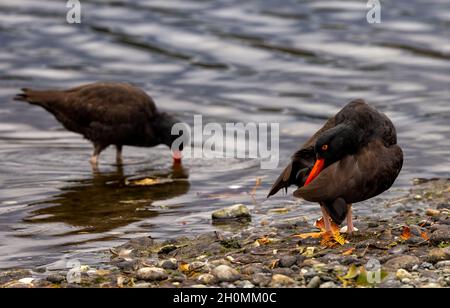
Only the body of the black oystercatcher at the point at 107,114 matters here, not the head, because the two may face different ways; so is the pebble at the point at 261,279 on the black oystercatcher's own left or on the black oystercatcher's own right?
on the black oystercatcher's own right

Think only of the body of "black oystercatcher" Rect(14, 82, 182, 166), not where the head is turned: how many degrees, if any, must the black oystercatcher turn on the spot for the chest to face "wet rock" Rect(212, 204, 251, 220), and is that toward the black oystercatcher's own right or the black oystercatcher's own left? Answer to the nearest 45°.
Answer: approximately 90° to the black oystercatcher's own right

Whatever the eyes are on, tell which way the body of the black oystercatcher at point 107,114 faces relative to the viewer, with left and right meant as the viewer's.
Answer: facing to the right of the viewer

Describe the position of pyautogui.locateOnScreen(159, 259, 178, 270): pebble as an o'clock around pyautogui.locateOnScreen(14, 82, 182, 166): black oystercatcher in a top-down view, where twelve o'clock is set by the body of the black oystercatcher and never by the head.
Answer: The pebble is roughly at 3 o'clock from the black oystercatcher.

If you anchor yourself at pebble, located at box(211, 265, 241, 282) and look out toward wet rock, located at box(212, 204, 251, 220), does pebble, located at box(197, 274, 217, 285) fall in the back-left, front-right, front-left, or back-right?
back-left

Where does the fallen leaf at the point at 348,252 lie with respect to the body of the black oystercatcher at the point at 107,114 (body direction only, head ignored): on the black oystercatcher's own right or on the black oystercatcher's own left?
on the black oystercatcher's own right

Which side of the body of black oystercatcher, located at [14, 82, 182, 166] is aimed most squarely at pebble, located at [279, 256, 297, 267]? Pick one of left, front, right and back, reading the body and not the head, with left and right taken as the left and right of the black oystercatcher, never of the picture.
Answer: right

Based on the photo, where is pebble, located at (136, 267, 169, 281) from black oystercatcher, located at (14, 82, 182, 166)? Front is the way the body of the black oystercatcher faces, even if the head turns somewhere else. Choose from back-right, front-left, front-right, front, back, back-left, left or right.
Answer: right

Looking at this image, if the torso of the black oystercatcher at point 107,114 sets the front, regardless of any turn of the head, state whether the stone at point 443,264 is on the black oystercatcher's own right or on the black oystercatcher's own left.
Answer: on the black oystercatcher's own right

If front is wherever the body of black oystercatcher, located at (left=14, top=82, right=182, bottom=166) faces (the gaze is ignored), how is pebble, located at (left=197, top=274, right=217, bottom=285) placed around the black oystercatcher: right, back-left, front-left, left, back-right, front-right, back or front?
right

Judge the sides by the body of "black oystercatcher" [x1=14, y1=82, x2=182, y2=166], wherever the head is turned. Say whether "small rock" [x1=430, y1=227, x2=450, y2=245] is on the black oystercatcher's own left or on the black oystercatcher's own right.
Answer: on the black oystercatcher's own right

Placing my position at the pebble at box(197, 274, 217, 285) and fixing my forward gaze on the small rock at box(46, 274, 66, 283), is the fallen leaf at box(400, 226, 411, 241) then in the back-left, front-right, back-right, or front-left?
back-right

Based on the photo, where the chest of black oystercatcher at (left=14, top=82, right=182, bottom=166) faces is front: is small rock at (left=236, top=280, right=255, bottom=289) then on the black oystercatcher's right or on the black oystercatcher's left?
on the black oystercatcher's right
